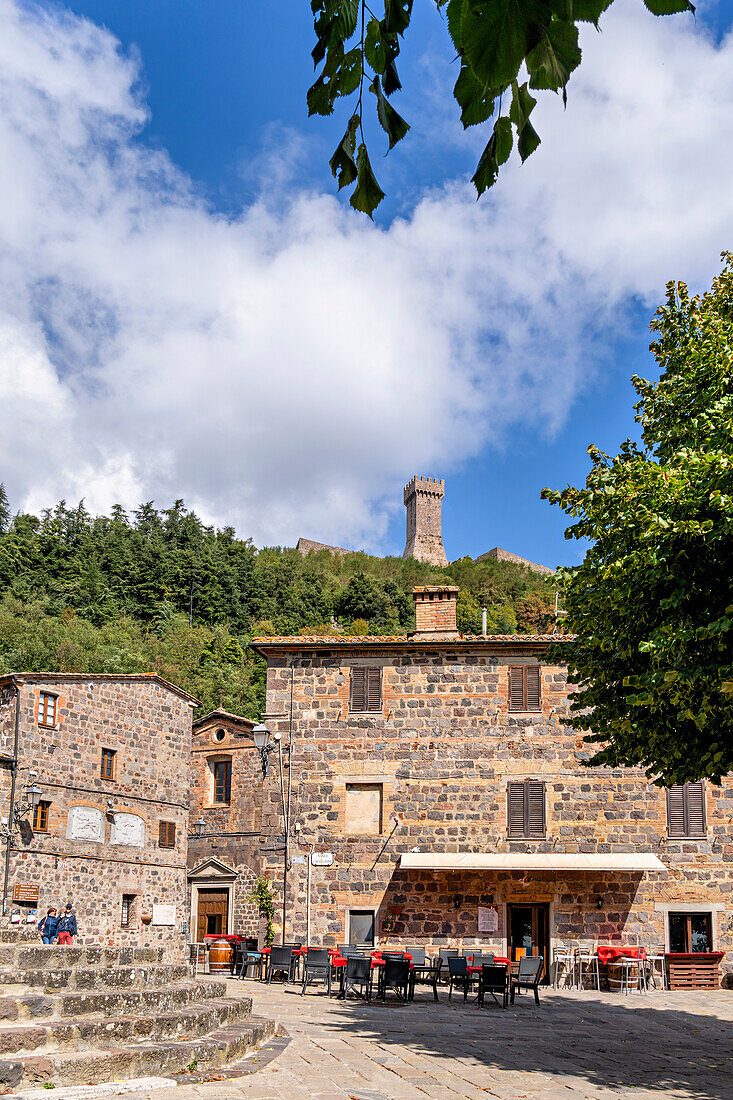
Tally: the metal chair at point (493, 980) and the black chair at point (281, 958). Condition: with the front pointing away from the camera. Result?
2

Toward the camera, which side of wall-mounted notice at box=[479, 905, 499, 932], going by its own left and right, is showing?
front

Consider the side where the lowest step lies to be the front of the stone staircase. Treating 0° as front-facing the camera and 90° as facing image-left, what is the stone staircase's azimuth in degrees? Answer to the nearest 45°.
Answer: approximately 315°

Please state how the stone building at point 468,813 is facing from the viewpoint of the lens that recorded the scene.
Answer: facing the viewer

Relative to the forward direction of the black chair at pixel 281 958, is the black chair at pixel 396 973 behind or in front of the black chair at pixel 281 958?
behind

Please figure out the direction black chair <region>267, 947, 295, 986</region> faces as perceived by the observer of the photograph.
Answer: facing away from the viewer

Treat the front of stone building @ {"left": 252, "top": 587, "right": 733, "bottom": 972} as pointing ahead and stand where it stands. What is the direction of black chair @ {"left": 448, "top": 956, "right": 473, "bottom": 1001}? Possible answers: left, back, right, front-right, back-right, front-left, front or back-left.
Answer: front

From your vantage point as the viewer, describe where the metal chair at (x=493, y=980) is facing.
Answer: facing away from the viewer

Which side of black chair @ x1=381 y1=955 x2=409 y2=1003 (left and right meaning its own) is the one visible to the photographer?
back

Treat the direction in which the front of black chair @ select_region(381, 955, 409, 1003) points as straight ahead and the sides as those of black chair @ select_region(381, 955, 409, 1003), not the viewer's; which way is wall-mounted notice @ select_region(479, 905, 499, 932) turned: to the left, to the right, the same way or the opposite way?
the opposite way

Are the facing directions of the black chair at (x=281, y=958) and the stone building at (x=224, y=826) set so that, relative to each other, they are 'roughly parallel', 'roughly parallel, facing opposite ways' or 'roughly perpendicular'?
roughly parallel, facing opposite ways

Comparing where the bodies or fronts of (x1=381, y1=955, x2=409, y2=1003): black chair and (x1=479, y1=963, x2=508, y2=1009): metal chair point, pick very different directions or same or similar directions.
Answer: same or similar directions

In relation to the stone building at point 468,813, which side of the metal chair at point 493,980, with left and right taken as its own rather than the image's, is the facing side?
front

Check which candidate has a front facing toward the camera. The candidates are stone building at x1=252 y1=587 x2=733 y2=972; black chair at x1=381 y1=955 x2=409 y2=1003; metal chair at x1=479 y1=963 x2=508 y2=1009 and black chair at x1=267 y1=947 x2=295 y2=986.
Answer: the stone building
